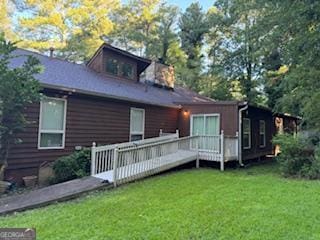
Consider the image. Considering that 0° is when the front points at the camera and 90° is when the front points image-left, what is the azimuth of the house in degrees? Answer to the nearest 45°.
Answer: approximately 315°

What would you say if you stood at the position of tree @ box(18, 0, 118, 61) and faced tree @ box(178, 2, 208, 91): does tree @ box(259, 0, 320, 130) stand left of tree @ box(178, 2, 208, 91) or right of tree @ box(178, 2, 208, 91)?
right

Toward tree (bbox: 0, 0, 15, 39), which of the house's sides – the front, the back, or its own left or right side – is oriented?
back

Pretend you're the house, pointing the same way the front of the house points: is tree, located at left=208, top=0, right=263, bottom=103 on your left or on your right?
on your left

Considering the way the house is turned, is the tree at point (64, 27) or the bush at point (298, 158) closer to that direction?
the bush

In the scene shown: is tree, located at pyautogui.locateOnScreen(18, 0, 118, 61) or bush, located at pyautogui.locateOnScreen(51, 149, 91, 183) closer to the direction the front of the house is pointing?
the bush

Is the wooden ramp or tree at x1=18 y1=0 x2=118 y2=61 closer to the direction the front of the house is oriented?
the wooden ramp

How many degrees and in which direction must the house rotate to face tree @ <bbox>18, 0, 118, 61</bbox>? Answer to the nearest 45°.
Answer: approximately 180°

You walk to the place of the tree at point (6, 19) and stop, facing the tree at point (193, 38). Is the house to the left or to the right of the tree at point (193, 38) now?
right
